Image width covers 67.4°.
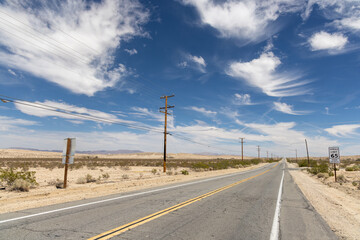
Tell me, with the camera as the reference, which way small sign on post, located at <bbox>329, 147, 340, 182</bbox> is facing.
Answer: facing the viewer

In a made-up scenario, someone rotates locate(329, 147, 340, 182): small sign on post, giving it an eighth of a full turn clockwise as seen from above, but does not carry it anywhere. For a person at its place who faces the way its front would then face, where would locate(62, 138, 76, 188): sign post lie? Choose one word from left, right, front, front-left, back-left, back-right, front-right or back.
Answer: front

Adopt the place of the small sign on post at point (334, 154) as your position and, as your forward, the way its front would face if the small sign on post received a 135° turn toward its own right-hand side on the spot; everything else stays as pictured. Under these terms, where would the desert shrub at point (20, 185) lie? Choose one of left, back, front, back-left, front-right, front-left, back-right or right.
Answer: left
